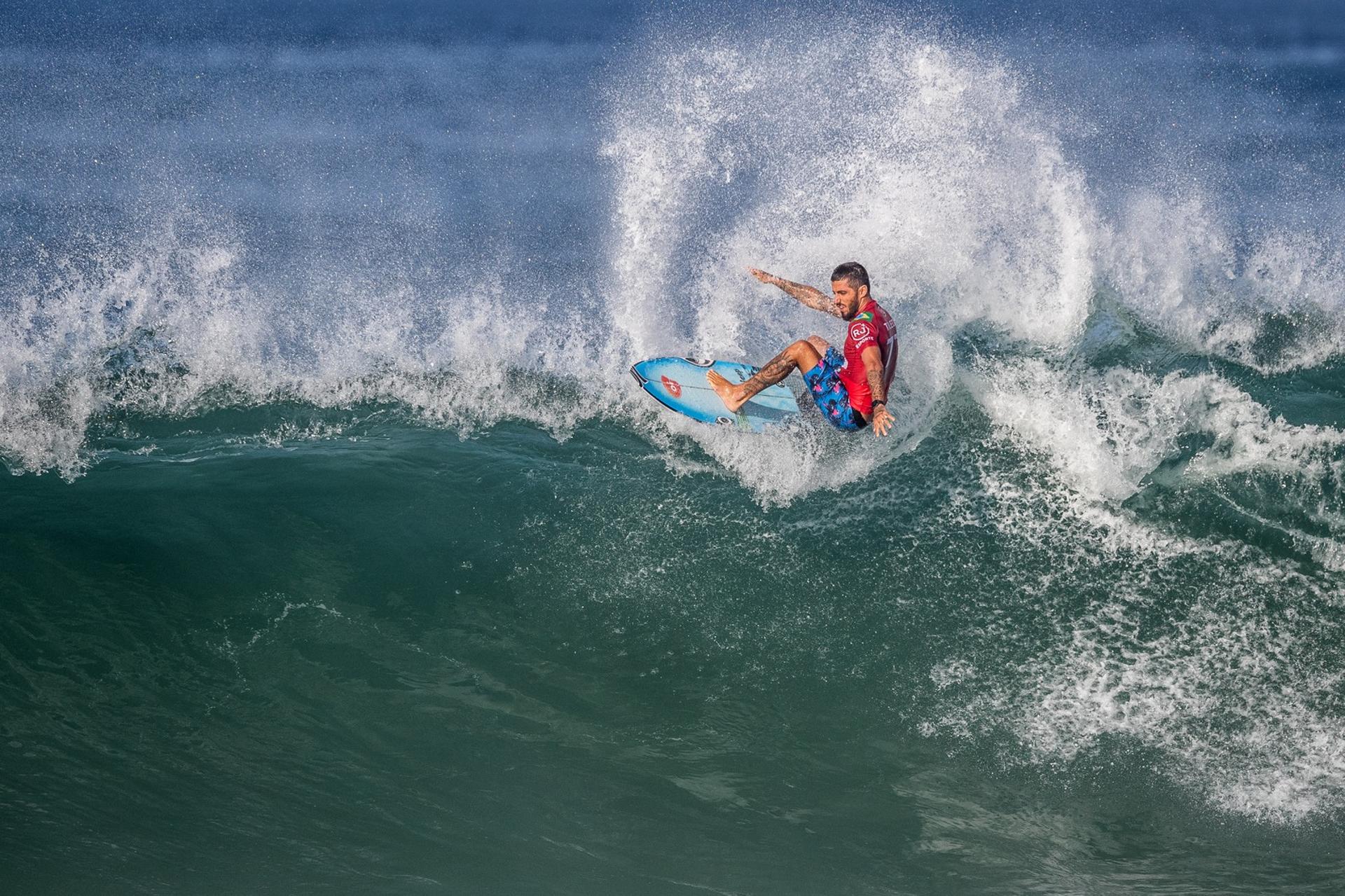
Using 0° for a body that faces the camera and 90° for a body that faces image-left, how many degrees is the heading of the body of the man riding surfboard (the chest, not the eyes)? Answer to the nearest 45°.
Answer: approximately 90°
